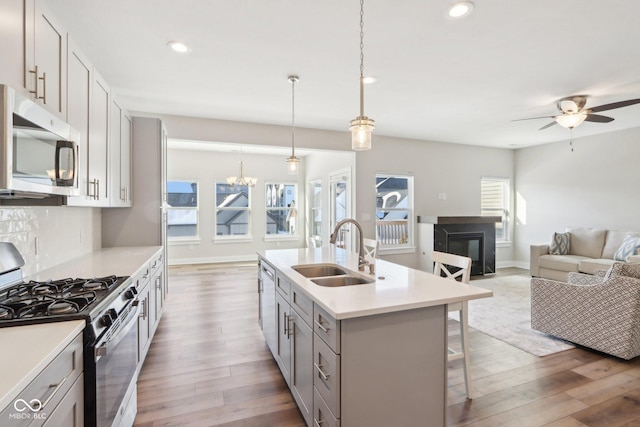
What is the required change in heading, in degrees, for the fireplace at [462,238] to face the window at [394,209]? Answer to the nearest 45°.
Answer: approximately 135° to its right

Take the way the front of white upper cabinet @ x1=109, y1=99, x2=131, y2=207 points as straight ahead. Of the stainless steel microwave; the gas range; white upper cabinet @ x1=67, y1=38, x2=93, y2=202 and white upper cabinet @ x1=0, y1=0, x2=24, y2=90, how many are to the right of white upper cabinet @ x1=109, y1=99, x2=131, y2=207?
4

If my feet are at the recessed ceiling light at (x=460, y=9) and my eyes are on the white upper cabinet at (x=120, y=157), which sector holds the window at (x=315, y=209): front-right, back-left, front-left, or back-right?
front-right

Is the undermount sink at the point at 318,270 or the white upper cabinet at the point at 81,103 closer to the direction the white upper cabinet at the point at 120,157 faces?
the undermount sink

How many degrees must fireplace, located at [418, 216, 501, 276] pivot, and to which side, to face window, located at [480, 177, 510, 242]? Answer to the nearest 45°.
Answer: approximately 90° to its left

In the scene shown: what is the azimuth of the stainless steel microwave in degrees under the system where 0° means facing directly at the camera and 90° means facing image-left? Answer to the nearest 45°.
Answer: approximately 315°

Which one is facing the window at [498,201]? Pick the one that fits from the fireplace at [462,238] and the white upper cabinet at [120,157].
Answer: the white upper cabinet

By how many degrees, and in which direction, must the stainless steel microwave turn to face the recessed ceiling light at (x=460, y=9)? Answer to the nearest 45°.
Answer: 0° — it already faces it

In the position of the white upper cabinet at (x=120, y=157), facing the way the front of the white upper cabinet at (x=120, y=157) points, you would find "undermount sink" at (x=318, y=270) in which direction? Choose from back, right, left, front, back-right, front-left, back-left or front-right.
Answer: front-right

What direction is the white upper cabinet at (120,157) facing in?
to the viewer's right

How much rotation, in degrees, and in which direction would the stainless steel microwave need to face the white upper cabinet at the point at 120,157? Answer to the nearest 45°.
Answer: approximately 135° to its left

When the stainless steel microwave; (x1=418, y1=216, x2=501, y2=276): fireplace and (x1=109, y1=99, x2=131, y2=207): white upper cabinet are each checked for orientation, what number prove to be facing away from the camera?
0

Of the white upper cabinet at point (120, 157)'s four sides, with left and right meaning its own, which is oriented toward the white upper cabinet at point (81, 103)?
right

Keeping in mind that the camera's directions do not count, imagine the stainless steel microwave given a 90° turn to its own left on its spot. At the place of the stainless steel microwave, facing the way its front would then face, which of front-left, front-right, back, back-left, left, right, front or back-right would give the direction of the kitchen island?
right

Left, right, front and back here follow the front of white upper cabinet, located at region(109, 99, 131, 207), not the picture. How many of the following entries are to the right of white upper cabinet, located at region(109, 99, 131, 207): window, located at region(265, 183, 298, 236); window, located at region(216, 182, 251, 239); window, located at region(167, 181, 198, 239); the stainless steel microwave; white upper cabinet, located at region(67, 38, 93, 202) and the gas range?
3

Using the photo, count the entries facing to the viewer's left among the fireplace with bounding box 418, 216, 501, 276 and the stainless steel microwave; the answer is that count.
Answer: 0

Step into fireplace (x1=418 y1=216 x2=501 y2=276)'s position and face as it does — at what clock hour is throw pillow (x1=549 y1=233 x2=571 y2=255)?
The throw pillow is roughly at 10 o'clock from the fireplace.
